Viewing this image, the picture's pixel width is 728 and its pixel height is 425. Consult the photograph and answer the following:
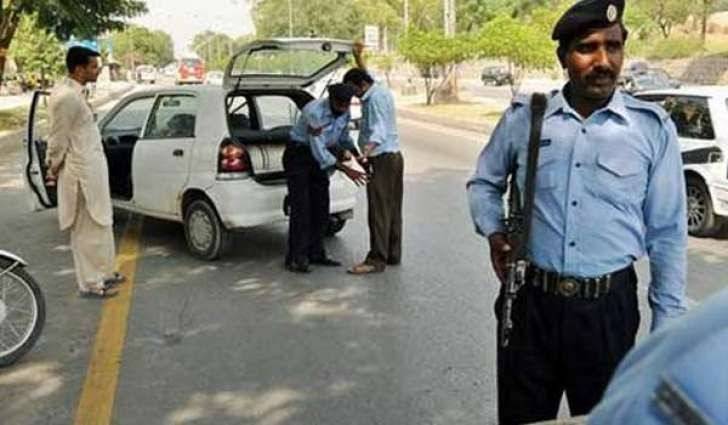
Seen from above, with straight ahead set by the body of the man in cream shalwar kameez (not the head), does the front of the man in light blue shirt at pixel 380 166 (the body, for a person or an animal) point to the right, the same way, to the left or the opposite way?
the opposite way

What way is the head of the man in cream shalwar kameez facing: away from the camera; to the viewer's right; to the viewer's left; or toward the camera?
to the viewer's right

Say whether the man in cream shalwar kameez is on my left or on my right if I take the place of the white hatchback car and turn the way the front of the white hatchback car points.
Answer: on my left

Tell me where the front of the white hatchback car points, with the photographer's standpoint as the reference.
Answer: facing away from the viewer and to the left of the viewer

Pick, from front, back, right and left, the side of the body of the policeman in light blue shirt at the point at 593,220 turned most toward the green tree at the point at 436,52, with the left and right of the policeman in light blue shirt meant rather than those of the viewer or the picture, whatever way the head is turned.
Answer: back

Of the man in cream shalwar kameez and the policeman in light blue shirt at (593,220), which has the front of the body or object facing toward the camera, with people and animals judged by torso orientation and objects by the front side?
the policeman in light blue shirt

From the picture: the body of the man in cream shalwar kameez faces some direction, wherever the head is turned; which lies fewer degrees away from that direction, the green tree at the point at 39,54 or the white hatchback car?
the white hatchback car

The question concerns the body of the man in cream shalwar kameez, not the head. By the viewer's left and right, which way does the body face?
facing to the right of the viewer

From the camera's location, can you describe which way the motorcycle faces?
facing to the right of the viewer

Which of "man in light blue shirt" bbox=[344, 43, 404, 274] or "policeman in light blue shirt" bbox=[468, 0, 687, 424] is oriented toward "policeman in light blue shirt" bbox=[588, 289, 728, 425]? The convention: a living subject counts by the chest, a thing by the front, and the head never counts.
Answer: "policeman in light blue shirt" bbox=[468, 0, 687, 424]

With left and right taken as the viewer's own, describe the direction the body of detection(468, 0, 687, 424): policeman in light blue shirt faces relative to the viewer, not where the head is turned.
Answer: facing the viewer

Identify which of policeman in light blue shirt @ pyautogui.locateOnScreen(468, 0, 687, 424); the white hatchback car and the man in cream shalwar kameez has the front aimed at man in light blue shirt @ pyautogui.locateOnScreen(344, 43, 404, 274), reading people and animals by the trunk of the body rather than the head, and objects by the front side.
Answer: the man in cream shalwar kameez

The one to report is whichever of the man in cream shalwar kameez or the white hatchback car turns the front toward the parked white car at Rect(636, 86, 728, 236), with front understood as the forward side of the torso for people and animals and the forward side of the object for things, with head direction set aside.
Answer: the man in cream shalwar kameez

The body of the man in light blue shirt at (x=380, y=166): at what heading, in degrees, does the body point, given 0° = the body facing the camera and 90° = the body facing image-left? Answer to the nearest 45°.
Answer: approximately 90°

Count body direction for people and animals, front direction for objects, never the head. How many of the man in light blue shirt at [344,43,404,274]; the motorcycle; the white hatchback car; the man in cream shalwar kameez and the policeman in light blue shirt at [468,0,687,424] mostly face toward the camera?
1

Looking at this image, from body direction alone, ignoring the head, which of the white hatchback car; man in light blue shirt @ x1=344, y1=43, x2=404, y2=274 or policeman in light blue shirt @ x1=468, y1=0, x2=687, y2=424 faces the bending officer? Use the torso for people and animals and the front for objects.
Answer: man in light blue shirt @ x1=344, y1=43, x2=404, y2=274

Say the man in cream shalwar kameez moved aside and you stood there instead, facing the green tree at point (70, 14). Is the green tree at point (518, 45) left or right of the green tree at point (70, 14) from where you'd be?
right
